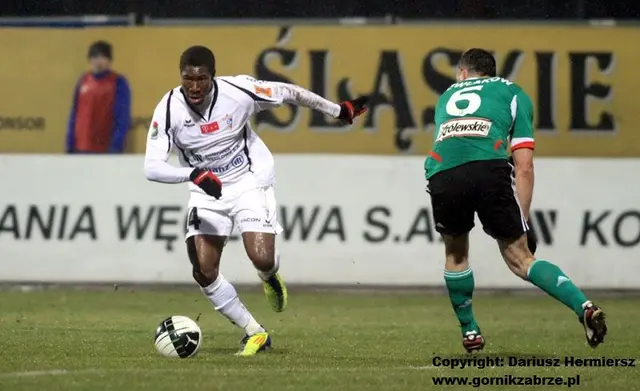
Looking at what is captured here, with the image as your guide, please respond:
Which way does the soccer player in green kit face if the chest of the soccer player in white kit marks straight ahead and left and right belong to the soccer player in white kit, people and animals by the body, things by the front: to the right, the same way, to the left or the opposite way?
the opposite way

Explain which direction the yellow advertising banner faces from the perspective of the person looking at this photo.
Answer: facing the viewer

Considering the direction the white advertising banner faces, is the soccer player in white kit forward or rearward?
forward

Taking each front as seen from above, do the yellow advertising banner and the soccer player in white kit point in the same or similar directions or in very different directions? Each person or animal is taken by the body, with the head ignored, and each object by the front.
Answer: same or similar directions

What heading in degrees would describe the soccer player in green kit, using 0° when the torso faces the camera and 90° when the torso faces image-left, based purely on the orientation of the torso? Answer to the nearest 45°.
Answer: approximately 180°

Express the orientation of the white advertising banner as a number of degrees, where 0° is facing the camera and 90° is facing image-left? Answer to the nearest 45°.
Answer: approximately 0°

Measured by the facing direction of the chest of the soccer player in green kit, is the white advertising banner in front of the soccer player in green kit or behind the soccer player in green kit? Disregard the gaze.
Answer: in front

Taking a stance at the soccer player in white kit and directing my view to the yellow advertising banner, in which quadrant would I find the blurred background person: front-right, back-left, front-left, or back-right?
front-left

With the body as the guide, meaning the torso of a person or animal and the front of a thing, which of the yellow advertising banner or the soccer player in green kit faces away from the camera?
the soccer player in green kit

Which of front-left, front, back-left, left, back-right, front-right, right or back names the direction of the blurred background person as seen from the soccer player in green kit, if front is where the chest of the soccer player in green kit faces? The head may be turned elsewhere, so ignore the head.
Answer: front-left

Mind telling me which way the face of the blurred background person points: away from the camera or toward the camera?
toward the camera

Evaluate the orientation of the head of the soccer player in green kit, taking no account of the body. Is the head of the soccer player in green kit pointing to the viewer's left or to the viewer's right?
to the viewer's left

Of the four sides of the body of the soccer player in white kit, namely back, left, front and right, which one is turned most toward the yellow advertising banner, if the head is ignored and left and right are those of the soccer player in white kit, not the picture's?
back

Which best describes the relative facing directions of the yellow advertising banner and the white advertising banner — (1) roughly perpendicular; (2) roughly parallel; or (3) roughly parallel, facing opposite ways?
roughly parallel

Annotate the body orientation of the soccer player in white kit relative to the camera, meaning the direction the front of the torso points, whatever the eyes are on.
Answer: toward the camera

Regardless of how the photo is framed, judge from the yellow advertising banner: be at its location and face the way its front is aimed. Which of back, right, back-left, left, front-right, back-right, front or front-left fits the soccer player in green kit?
front
